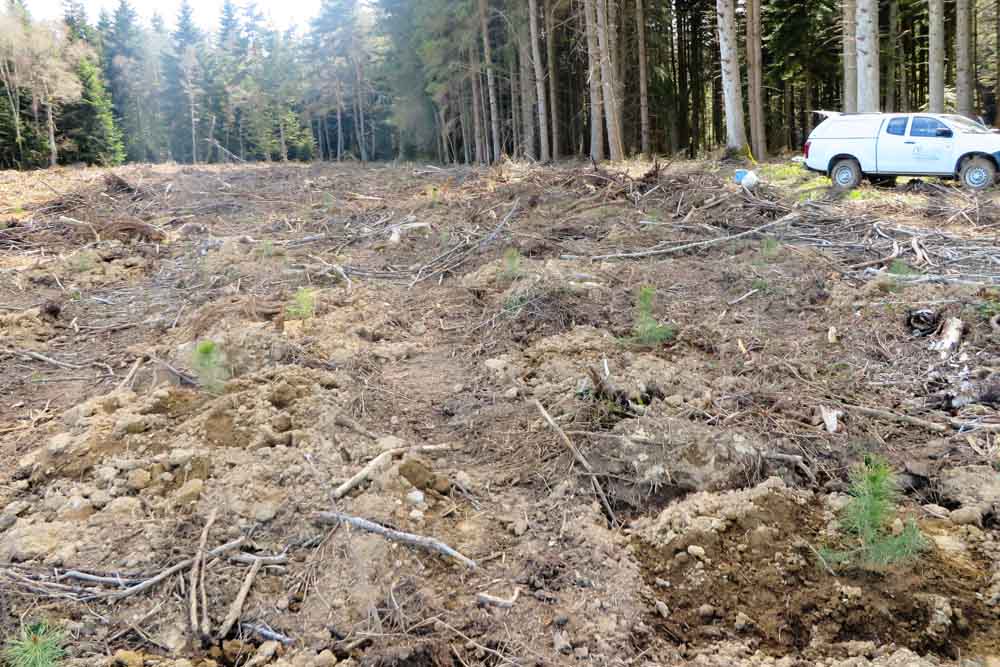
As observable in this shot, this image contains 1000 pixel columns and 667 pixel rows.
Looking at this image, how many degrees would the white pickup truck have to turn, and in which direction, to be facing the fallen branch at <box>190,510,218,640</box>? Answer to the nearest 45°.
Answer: approximately 90° to its right

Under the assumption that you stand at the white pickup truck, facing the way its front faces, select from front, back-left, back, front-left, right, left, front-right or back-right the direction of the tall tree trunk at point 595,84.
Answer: back-left

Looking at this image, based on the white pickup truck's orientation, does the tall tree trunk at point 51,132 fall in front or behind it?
behind

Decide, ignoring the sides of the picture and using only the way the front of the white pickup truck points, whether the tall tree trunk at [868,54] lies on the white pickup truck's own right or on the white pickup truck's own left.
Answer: on the white pickup truck's own left

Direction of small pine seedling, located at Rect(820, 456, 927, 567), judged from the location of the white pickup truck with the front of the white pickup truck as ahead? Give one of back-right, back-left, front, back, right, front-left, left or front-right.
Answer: right

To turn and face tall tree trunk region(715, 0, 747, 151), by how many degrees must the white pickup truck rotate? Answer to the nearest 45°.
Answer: approximately 135° to its left

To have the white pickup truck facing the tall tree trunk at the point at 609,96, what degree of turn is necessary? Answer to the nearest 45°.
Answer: approximately 135° to its left

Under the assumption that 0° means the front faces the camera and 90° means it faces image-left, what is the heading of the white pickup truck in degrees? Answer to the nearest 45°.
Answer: approximately 270°

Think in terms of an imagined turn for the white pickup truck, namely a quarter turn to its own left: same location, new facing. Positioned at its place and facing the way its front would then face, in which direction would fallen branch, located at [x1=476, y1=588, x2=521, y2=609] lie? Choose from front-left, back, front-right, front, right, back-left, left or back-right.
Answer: back

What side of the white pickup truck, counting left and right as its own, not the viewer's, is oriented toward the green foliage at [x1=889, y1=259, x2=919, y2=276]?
right

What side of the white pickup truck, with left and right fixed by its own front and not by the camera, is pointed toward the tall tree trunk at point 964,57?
left

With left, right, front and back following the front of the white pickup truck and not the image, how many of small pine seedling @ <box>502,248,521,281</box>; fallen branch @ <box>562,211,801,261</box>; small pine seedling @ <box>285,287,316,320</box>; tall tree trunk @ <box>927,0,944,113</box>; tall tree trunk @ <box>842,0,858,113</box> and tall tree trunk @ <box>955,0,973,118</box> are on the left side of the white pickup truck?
3

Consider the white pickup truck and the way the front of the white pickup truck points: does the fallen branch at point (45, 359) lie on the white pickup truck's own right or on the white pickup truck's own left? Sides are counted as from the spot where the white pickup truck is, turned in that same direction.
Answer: on the white pickup truck's own right

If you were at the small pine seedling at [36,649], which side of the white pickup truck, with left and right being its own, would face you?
right

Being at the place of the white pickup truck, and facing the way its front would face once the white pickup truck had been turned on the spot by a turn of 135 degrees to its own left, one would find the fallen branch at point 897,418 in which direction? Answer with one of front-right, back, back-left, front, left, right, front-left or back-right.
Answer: back-left

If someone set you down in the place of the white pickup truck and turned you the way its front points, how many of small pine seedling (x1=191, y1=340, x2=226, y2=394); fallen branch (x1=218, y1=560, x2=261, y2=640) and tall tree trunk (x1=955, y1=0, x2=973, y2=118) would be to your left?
1

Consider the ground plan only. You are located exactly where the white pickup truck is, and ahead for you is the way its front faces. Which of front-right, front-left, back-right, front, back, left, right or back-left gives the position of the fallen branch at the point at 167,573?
right

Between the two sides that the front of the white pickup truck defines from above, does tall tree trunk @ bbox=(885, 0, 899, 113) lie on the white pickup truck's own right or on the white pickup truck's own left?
on the white pickup truck's own left
